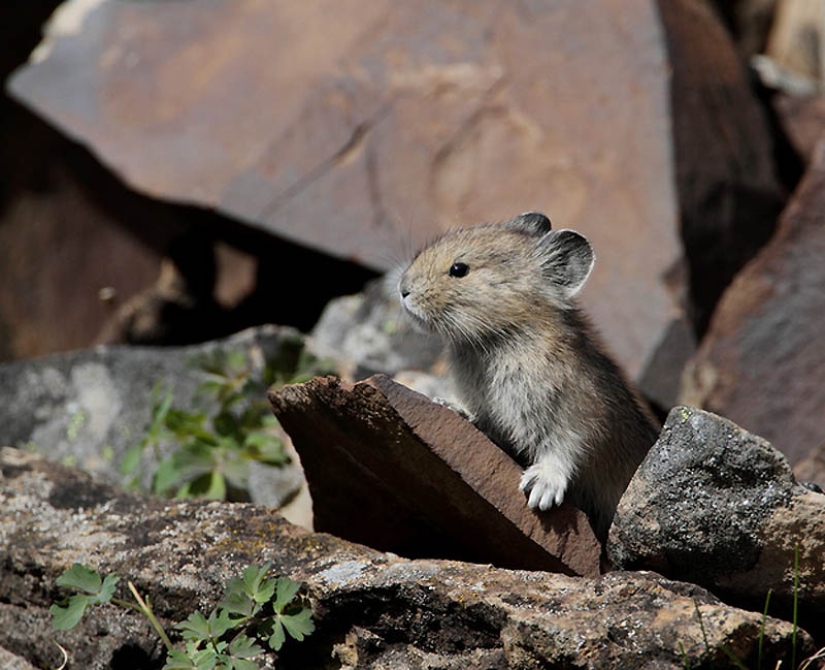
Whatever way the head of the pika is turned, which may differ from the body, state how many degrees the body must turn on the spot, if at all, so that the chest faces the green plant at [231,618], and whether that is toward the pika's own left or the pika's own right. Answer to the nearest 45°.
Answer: approximately 45° to the pika's own left

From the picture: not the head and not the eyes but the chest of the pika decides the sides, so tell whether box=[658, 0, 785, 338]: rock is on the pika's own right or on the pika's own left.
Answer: on the pika's own right

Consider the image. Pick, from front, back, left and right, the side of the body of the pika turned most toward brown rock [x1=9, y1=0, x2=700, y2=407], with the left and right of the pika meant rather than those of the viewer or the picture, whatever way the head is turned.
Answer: right

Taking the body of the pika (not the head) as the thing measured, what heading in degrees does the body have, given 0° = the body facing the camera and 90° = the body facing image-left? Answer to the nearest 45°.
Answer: approximately 90°

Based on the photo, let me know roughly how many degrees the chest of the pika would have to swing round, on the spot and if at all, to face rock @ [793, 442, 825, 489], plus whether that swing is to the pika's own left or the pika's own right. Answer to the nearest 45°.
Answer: approximately 180°
